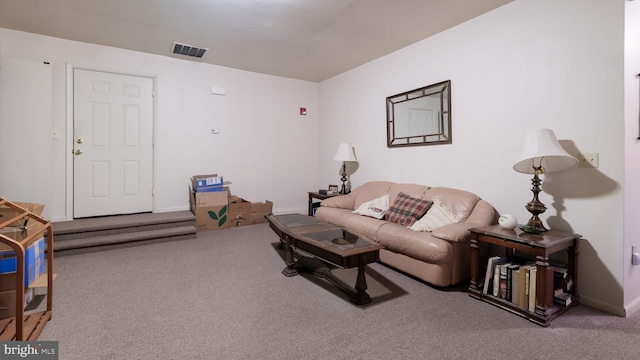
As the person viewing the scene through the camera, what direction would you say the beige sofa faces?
facing the viewer and to the left of the viewer

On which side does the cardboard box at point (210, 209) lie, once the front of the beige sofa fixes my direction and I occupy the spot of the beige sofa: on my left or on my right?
on my right

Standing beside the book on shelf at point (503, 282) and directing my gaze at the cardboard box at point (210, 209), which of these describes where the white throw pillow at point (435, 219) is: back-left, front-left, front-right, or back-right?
front-right

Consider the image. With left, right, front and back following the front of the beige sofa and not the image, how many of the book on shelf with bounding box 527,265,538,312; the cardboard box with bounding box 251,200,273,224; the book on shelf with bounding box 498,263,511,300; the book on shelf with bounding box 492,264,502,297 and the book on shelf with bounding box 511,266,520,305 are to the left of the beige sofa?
4

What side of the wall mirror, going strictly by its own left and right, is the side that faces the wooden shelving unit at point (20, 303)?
front

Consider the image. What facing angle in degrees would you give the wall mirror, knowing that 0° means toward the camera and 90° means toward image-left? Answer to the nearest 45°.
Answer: approximately 45°

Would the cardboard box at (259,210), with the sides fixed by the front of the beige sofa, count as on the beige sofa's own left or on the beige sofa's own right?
on the beige sofa's own right

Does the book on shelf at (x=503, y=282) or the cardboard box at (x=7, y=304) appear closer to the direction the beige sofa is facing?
the cardboard box

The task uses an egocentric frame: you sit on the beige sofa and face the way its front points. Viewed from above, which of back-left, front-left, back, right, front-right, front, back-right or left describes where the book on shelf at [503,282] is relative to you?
left

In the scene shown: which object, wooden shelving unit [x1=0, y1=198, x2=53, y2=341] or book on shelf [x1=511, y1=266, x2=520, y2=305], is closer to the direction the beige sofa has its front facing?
the wooden shelving unit

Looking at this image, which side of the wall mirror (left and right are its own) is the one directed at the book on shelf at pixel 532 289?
left

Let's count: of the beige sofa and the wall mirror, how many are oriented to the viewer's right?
0

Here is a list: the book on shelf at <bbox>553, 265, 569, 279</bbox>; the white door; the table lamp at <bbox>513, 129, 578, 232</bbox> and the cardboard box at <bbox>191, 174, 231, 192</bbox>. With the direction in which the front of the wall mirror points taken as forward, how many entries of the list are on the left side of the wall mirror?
2

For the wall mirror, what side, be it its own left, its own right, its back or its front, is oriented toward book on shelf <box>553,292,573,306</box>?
left

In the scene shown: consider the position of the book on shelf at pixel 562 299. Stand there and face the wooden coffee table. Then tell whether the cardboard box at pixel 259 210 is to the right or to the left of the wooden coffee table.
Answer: right

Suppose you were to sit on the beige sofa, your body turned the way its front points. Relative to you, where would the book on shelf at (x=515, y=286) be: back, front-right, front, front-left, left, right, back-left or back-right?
left

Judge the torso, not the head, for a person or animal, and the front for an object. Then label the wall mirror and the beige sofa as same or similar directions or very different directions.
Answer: same or similar directions
